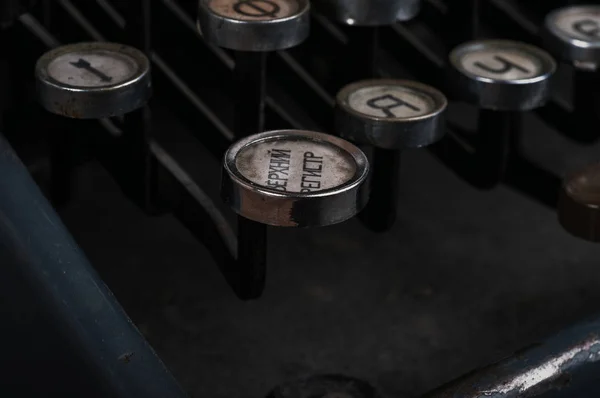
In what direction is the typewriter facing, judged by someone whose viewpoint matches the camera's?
facing the viewer and to the right of the viewer
